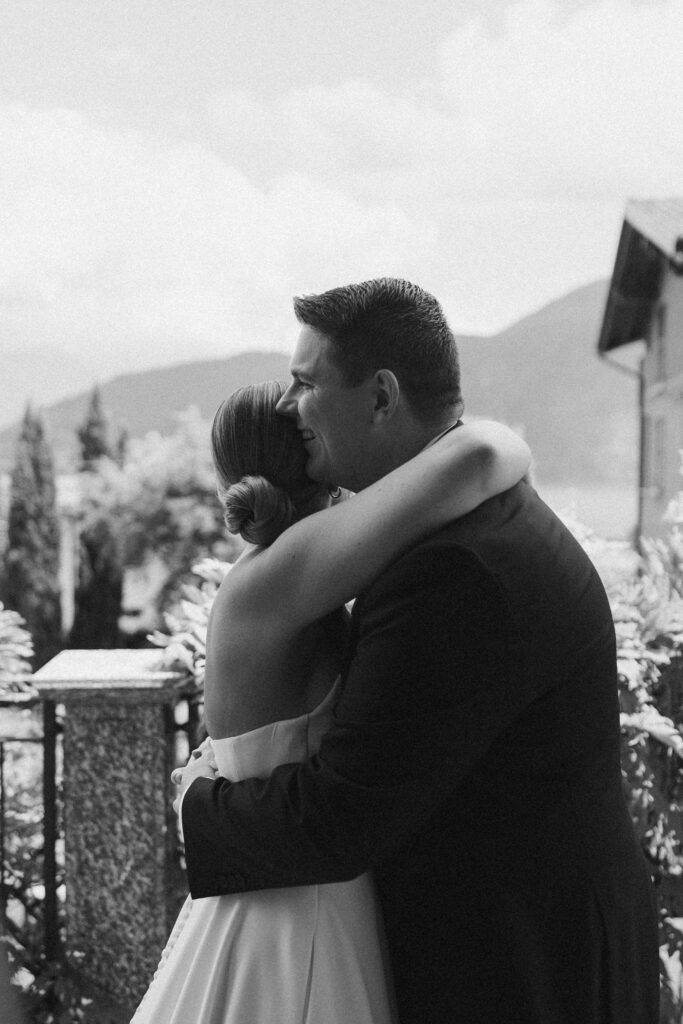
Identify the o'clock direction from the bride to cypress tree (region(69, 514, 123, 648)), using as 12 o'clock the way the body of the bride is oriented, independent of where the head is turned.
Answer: The cypress tree is roughly at 10 o'clock from the bride.

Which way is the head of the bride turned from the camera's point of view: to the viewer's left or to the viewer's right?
to the viewer's right

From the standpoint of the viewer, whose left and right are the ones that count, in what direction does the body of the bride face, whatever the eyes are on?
facing away from the viewer and to the right of the viewer

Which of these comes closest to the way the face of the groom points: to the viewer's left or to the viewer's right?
to the viewer's left

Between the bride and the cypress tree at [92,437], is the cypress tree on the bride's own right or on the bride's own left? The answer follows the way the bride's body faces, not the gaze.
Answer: on the bride's own left

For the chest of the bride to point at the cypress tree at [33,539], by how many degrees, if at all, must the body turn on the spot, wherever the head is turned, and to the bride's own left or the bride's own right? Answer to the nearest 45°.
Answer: approximately 45° to the bride's own left
